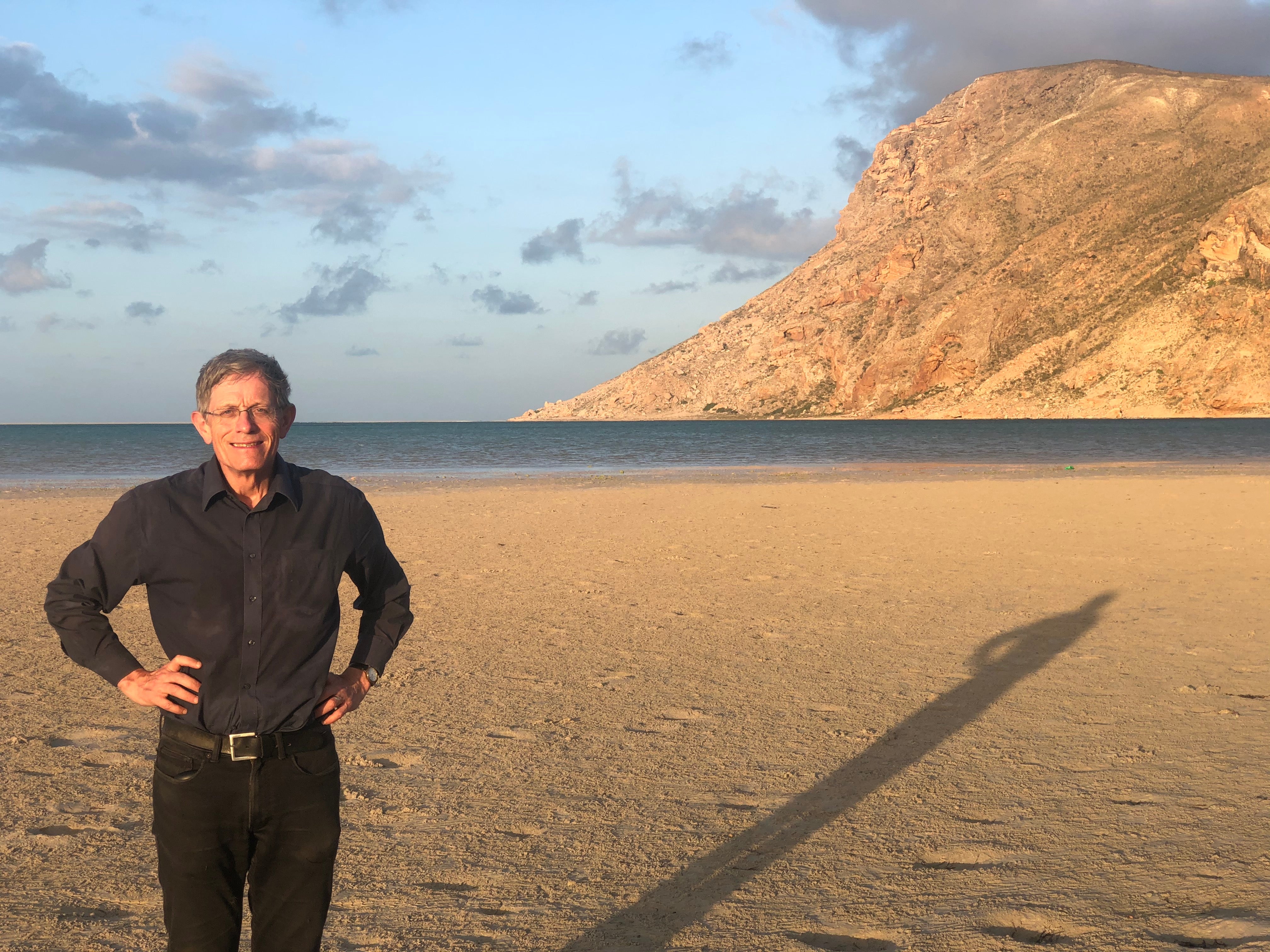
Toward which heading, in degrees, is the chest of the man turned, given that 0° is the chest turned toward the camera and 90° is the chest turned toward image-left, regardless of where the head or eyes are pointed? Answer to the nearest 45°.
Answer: approximately 0°
